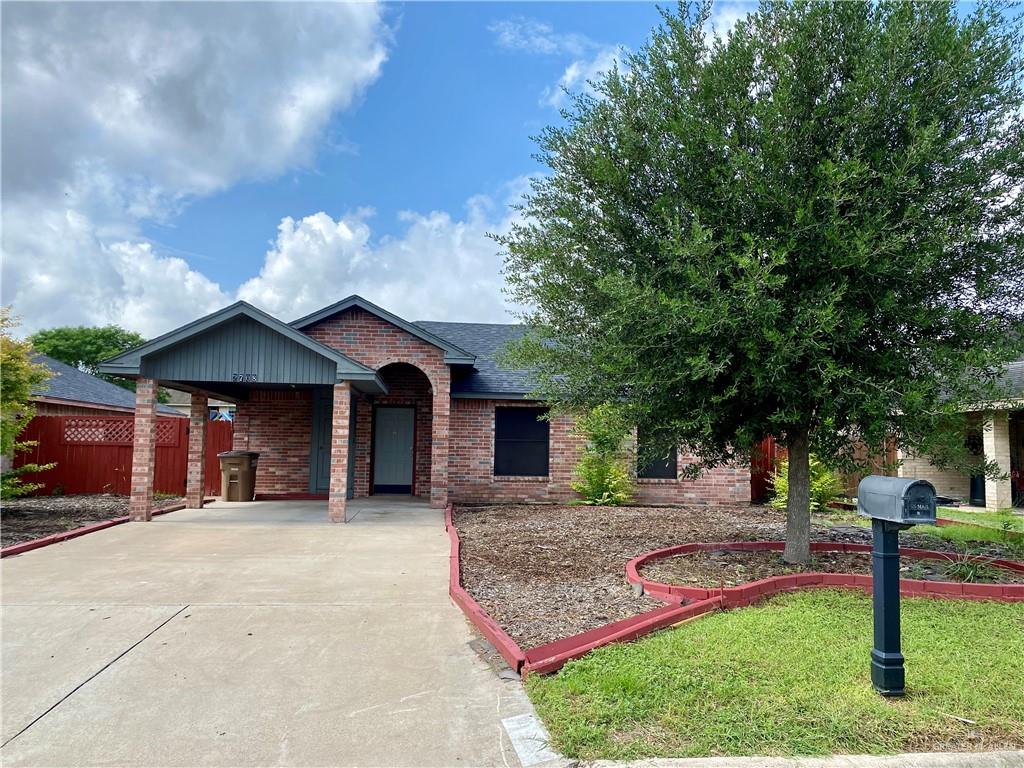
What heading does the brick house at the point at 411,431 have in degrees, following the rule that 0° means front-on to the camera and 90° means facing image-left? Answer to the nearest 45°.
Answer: approximately 0°

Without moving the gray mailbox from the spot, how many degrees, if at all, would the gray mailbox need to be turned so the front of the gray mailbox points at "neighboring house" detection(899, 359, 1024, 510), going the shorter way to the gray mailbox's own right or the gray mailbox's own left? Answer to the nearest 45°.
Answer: approximately 135° to the gray mailbox's own left

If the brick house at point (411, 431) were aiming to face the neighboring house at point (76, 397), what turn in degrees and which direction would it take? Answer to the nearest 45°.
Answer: approximately 135° to its right

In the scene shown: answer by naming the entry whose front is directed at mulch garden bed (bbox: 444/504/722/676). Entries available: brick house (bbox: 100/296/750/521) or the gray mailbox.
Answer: the brick house

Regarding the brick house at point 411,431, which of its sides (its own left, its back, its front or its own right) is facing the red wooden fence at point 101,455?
right

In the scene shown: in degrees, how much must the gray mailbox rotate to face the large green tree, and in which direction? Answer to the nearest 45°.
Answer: approximately 135° to its left

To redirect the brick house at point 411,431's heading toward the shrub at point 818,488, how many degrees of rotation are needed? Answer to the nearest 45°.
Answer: approximately 90° to its left

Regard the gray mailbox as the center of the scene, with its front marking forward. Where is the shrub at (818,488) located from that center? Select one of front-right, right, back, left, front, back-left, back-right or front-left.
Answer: back-left

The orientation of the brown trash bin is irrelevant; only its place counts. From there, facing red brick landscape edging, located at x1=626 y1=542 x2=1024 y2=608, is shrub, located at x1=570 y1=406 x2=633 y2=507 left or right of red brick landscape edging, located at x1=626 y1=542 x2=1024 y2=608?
left

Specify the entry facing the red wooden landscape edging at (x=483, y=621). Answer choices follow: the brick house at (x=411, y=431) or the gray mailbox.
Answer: the brick house

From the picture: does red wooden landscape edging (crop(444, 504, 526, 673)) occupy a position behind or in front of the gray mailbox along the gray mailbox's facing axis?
behind

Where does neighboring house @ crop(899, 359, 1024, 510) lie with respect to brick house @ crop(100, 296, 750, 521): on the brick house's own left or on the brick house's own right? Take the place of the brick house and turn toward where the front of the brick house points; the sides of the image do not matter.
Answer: on the brick house's own left
